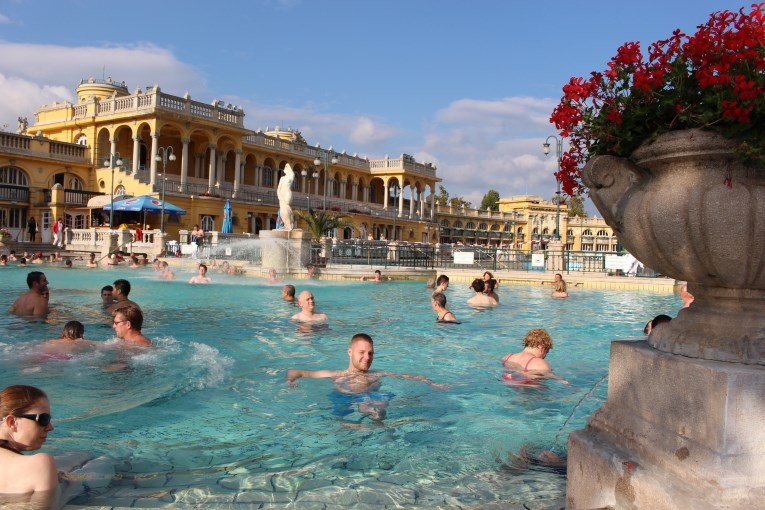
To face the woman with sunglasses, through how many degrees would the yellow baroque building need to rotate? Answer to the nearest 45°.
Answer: approximately 45° to its right

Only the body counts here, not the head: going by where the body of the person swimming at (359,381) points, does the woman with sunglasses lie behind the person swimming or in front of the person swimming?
in front

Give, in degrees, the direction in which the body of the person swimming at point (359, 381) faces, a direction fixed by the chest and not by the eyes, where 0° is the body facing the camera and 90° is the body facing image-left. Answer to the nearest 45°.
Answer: approximately 0°

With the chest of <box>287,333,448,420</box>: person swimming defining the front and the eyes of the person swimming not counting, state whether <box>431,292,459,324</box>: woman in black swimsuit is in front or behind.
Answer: behind

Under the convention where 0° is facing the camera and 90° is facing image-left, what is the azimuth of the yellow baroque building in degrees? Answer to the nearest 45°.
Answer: approximately 315°

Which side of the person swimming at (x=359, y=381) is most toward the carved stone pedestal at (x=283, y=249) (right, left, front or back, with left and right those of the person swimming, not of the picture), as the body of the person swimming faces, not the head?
back

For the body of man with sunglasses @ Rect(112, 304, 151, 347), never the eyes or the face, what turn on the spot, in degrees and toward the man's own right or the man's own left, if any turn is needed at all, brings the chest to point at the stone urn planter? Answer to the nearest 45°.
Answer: approximately 90° to the man's own left

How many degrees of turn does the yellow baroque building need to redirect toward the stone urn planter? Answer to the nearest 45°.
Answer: approximately 45° to its right
